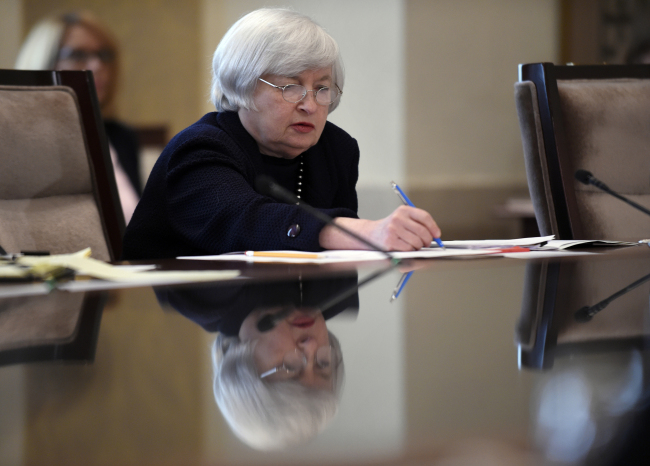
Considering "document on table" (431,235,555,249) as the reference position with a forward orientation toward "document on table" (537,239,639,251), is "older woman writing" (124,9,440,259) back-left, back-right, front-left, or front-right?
back-left

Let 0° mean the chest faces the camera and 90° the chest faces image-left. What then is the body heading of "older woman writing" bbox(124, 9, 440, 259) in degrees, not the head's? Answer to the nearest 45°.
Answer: approximately 315°

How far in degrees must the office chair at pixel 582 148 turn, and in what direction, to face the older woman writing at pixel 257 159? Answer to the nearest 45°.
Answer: approximately 90° to its right

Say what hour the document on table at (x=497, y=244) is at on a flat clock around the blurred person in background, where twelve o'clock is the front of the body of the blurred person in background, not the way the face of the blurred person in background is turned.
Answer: The document on table is roughly at 1 o'clock from the blurred person in background.

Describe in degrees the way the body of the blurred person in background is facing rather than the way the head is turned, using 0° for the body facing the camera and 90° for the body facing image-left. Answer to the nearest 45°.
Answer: approximately 315°

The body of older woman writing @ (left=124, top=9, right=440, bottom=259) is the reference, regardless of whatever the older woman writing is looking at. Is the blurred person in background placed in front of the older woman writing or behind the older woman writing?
behind
